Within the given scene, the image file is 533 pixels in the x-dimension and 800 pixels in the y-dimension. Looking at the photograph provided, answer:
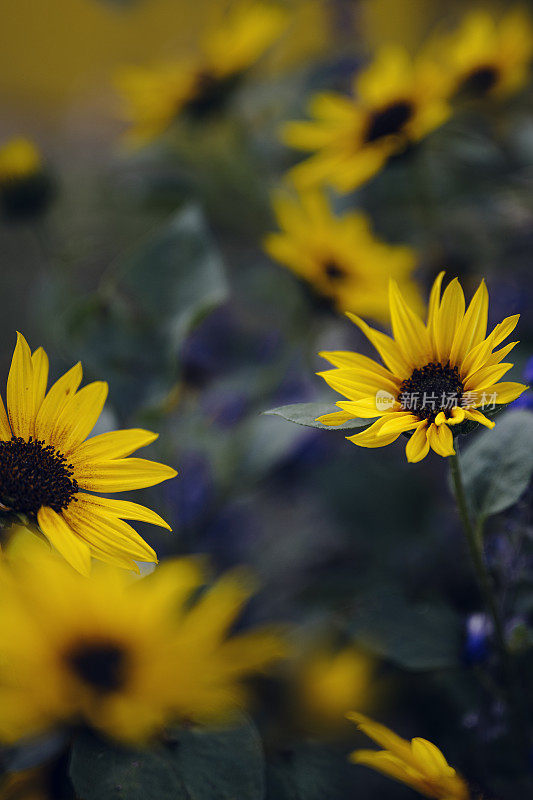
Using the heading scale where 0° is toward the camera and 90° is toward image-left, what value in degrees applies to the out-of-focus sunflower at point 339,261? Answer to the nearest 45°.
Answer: approximately 45°

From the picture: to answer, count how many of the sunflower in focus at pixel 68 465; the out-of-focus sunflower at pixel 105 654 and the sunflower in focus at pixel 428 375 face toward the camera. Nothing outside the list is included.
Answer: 3

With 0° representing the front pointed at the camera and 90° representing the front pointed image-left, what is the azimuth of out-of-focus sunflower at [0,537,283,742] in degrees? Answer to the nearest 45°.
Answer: approximately 0°
